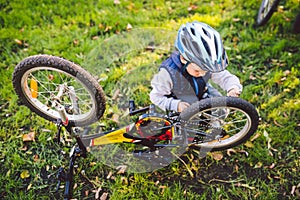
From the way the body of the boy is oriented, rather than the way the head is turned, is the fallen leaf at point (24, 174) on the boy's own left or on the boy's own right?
on the boy's own right
